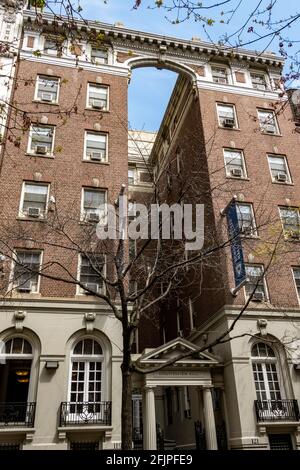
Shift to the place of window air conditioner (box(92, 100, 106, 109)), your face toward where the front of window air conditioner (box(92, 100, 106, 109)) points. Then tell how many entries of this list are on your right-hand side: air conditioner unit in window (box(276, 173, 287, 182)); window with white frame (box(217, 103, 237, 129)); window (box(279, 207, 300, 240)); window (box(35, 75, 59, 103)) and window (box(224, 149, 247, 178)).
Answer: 1

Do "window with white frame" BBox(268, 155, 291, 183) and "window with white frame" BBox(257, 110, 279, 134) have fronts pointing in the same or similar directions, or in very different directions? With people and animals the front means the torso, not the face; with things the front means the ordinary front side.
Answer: same or similar directions

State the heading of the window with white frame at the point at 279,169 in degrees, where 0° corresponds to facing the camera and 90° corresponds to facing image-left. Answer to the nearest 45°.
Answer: approximately 0°

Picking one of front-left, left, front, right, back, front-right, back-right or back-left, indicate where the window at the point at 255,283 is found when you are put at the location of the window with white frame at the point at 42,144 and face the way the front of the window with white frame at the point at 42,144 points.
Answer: left

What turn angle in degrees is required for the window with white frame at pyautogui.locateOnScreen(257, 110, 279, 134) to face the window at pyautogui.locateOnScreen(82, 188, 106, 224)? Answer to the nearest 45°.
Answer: approximately 45° to its right

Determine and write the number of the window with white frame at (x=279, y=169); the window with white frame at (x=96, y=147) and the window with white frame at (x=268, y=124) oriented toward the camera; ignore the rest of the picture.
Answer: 3

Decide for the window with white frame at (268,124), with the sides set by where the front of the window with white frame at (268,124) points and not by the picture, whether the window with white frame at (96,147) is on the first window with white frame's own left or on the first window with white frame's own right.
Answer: on the first window with white frame's own right

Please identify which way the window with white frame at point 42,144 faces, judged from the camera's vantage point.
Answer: facing the viewer

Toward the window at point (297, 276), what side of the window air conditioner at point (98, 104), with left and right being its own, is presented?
left

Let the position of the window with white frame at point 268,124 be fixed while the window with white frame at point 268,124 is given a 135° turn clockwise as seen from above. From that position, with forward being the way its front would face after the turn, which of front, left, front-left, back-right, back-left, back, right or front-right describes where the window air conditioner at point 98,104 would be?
left

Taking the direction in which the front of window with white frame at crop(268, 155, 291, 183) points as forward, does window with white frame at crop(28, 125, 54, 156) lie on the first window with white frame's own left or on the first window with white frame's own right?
on the first window with white frame's own right

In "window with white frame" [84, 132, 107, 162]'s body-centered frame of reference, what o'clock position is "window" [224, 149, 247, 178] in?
The window is roughly at 9 o'clock from the window with white frame.

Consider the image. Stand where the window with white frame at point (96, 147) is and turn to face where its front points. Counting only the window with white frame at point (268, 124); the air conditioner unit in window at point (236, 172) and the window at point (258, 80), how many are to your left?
3

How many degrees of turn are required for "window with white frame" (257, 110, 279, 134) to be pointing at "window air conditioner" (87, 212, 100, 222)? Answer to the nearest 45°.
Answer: approximately 45° to its right
